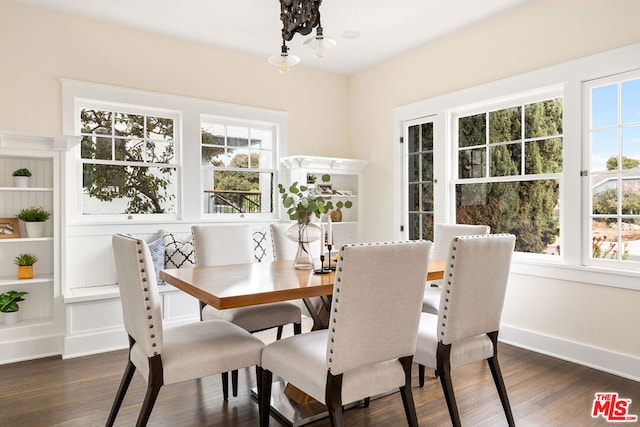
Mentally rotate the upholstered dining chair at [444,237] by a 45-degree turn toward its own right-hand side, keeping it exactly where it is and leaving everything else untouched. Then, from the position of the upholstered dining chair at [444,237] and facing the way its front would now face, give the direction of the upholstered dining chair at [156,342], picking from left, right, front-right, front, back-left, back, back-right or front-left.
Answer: front-left

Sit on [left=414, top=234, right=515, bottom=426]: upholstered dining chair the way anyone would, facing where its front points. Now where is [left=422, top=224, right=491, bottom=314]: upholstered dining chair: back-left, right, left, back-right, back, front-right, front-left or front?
front-right

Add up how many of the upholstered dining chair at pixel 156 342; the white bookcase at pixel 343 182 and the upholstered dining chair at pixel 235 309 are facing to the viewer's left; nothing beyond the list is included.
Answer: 0

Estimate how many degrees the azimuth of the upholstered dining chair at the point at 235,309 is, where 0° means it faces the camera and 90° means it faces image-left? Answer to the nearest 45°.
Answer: approximately 315°

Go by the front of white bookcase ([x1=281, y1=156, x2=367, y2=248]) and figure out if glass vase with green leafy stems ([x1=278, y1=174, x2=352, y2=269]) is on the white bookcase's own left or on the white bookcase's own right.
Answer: on the white bookcase's own right

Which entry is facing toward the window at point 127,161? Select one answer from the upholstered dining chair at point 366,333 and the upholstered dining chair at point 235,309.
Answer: the upholstered dining chair at point 366,333

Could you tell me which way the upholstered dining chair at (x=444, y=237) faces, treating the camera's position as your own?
facing the viewer and to the left of the viewer

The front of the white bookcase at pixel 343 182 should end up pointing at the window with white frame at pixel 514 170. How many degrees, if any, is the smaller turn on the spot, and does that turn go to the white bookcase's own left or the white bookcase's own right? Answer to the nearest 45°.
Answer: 0° — it already faces it

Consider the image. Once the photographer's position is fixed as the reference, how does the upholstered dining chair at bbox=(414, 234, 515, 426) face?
facing away from the viewer and to the left of the viewer

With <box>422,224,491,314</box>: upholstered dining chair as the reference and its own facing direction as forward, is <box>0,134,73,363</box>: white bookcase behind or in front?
in front

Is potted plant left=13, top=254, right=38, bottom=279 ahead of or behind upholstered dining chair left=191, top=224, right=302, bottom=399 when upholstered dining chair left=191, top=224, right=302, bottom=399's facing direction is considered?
behind

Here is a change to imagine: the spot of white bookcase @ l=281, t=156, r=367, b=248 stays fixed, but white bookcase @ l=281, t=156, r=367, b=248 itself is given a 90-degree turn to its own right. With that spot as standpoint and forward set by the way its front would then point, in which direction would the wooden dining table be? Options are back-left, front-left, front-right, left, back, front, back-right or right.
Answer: front-left

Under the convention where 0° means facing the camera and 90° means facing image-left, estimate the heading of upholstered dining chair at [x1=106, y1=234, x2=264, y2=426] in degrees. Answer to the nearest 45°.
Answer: approximately 225°

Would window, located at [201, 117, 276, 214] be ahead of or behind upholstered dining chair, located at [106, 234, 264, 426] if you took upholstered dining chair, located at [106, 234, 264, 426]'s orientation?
ahead

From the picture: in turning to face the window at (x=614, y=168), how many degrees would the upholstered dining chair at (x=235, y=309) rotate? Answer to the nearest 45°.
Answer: approximately 45° to its left

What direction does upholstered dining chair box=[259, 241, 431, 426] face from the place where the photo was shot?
facing away from the viewer and to the left of the viewer
